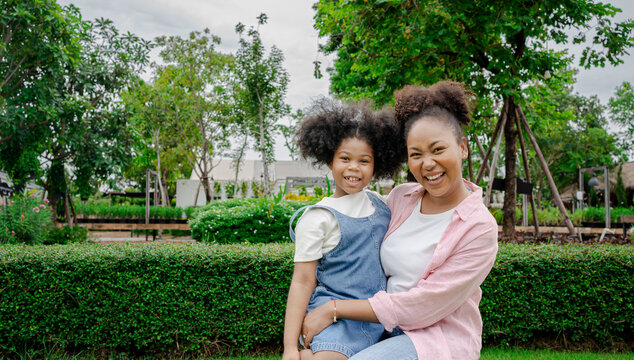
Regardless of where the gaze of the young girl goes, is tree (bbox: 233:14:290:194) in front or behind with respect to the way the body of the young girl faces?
behind

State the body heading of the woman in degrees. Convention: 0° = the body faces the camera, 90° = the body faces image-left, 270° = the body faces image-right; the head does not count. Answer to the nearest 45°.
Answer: approximately 45°

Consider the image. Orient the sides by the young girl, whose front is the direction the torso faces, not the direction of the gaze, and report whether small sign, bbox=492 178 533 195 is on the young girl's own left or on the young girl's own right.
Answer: on the young girl's own left

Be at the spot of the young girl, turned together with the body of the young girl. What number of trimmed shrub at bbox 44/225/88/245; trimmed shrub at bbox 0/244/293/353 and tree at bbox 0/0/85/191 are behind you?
3

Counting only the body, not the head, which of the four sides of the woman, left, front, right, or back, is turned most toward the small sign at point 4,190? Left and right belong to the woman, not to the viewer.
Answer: right

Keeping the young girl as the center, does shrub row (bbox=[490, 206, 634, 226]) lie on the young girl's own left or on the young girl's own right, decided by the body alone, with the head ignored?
on the young girl's own left

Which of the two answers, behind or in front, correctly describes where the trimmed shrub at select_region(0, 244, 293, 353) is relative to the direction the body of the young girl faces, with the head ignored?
behind

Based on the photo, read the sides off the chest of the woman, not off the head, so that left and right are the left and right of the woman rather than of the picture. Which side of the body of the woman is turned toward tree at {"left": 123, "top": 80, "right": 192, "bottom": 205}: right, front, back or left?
right

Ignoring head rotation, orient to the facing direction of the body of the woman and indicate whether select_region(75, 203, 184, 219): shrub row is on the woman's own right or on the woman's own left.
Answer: on the woman's own right
